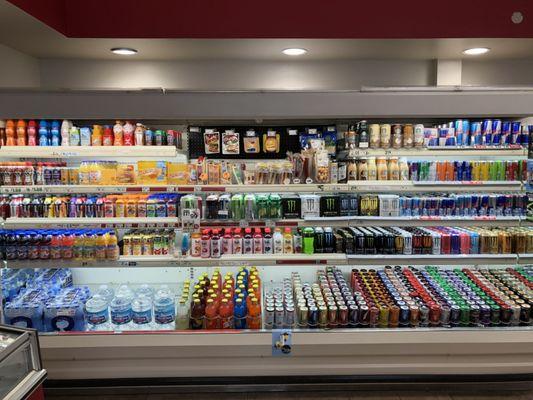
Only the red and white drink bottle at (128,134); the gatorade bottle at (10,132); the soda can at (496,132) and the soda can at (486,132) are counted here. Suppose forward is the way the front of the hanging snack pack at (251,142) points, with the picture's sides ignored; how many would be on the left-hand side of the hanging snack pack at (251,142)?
2

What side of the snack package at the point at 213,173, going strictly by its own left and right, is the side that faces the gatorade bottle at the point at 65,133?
right

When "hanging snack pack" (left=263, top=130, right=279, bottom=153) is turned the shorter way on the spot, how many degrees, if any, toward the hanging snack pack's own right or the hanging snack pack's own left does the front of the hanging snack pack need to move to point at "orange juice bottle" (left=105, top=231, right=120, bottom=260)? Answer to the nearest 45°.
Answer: approximately 90° to the hanging snack pack's own right

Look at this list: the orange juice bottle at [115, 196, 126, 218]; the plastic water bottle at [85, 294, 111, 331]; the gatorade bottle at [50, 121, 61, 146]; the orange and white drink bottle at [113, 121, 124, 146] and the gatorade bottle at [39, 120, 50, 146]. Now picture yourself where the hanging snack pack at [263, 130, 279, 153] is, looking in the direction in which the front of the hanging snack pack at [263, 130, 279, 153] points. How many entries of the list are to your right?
5

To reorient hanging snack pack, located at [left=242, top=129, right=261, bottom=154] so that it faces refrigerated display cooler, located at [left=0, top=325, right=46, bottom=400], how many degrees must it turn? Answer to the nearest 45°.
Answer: approximately 45° to its right

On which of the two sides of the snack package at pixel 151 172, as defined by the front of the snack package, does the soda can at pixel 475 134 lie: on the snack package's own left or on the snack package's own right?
on the snack package's own left

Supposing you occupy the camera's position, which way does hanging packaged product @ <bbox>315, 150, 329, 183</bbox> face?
facing the viewer

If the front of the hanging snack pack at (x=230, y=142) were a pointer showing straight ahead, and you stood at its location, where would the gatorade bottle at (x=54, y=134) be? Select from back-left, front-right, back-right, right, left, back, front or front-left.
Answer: right

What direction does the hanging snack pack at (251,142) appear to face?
toward the camera

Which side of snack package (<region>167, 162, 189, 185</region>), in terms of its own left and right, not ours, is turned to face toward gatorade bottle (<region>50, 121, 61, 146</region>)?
right

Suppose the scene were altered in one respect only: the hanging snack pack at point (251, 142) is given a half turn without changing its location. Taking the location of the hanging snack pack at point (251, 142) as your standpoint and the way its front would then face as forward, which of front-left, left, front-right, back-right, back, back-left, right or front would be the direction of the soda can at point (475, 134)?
right

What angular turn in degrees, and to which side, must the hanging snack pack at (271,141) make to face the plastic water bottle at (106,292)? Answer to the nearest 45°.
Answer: approximately 90° to its right

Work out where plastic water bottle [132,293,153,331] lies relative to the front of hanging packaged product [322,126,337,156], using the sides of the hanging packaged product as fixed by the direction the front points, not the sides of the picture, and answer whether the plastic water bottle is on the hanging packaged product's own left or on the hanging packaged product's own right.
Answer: on the hanging packaged product's own right

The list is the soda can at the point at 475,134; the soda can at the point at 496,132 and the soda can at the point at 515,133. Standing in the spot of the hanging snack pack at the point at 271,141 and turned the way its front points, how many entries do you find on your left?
3

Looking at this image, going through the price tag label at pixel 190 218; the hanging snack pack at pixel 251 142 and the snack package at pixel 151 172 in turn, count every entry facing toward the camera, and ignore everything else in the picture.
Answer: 3
